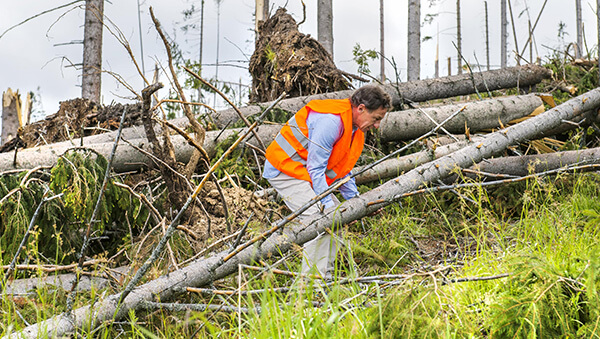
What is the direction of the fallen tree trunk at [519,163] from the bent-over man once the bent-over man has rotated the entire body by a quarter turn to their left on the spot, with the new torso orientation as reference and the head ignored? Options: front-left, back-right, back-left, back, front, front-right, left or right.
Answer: front-right

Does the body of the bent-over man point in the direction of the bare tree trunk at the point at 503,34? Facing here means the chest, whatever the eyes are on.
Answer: no

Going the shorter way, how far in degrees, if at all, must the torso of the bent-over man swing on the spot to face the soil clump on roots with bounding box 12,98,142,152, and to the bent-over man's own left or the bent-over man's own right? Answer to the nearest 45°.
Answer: approximately 135° to the bent-over man's own left

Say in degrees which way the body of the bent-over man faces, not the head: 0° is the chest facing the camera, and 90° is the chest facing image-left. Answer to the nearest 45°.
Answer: approximately 270°

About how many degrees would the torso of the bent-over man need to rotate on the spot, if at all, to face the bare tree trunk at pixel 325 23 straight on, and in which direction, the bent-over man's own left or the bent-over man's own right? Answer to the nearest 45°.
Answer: approximately 90° to the bent-over man's own left

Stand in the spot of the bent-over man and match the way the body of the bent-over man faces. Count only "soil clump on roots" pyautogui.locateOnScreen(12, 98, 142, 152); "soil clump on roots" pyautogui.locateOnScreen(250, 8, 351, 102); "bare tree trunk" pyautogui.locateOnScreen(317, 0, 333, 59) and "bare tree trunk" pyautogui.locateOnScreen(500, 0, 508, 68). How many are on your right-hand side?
0

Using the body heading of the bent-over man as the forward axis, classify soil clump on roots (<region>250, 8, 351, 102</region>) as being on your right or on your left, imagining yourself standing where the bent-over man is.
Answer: on your left

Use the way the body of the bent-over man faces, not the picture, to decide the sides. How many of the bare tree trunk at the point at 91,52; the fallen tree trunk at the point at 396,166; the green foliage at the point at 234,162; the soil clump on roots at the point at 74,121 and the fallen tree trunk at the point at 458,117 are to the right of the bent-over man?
0
